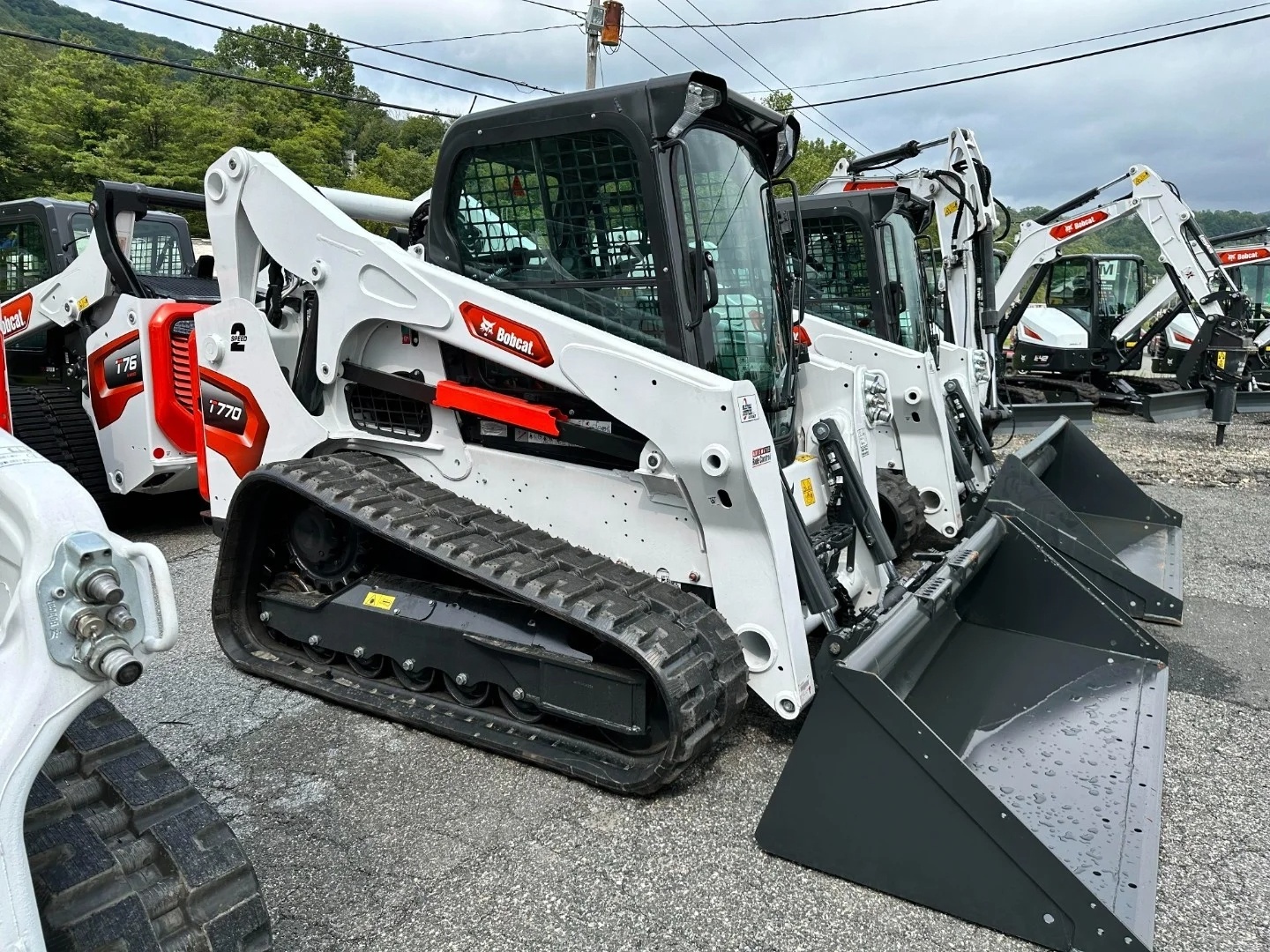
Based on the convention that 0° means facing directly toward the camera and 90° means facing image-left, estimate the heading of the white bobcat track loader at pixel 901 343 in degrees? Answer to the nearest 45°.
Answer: approximately 315°

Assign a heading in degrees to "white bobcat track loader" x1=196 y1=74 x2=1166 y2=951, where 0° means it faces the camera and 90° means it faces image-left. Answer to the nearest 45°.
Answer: approximately 315°

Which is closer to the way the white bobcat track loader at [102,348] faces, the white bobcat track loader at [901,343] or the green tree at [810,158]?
the green tree

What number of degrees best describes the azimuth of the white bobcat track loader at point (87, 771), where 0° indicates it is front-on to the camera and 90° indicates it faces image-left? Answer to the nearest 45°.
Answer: approximately 315°

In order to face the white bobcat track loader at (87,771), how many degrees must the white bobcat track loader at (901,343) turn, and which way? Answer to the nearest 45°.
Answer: approximately 45° to its right

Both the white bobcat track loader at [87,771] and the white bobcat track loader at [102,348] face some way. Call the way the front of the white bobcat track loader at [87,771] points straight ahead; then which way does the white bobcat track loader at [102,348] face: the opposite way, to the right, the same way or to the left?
the opposite way

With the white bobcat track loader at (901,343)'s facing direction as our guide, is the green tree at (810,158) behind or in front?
behind

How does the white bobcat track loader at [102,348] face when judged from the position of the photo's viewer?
facing away from the viewer and to the left of the viewer
